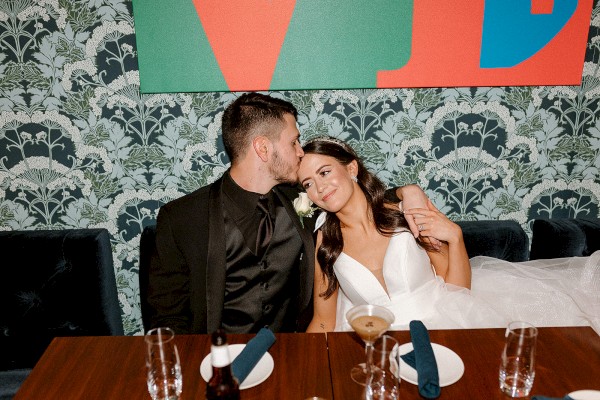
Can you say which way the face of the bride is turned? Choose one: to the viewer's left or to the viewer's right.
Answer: to the viewer's left

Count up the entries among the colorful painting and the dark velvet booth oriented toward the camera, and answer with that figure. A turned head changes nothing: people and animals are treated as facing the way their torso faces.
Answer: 2

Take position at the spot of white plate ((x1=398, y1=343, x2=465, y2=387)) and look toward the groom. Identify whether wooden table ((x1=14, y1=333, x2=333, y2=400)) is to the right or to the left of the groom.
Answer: left

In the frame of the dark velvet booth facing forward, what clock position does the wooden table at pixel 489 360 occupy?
The wooden table is roughly at 11 o'clock from the dark velvet booth.

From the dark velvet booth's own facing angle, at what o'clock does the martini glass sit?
The martini glass is roughly at 11 o'clock from the dark velvet booth.

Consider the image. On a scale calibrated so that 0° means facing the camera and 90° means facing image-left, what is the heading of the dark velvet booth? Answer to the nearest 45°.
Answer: approximately 0°

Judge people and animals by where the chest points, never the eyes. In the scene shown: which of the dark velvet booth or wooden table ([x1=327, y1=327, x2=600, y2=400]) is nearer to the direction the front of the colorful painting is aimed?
the wooden table

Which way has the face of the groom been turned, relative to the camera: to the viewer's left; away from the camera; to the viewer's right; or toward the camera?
to the viewer's right

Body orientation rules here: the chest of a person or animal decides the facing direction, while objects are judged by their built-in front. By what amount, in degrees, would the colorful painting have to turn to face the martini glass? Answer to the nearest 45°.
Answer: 0° — it already faces it
